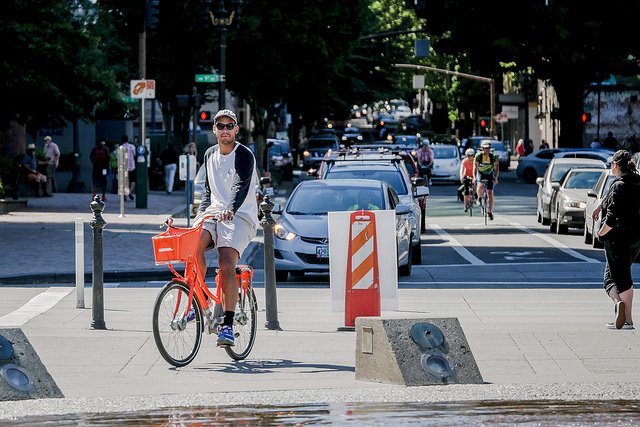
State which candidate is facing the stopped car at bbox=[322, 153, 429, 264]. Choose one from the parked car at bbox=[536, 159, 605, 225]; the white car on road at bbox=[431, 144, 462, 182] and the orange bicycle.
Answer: the white car on road at bbox=[431, 144, 462, 182]

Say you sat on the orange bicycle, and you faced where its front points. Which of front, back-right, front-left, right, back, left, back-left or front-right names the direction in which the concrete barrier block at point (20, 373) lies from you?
front

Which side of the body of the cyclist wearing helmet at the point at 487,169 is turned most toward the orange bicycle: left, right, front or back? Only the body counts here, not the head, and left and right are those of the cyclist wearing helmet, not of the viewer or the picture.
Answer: front

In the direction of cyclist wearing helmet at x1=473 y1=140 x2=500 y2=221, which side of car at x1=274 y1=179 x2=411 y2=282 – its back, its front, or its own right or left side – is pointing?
back

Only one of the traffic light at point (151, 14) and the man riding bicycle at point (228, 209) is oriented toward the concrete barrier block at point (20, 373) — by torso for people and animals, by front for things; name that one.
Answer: the man riding bicycle

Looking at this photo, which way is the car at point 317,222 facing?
toward the camera

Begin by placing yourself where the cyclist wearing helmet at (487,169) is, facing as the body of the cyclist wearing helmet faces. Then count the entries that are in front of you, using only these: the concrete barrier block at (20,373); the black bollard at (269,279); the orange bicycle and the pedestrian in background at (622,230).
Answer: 4
